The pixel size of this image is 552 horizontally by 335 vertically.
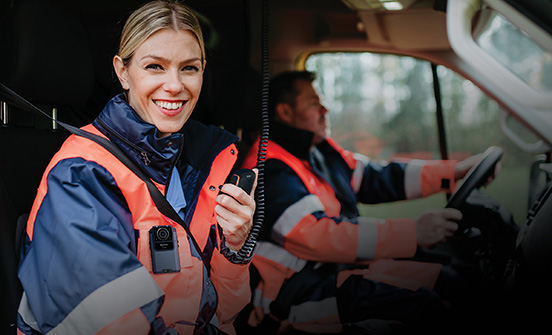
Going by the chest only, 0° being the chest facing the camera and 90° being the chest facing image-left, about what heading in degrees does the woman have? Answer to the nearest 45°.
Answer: approximately 315°

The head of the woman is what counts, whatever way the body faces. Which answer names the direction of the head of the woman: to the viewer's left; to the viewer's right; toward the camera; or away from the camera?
toward the camera

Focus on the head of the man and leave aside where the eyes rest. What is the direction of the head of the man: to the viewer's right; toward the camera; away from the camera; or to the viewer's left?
to the viewer's right

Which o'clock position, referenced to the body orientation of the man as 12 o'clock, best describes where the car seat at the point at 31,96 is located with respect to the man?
The car seat is roughly at 5 o'clock from the man.

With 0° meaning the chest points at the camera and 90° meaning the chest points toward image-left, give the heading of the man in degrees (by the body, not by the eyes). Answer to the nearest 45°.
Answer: approximately 270°

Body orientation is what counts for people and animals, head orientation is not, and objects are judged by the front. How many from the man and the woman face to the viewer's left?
0

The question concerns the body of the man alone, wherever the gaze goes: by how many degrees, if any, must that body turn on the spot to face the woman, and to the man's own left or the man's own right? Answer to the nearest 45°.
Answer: approximately 135° to the man's own right
